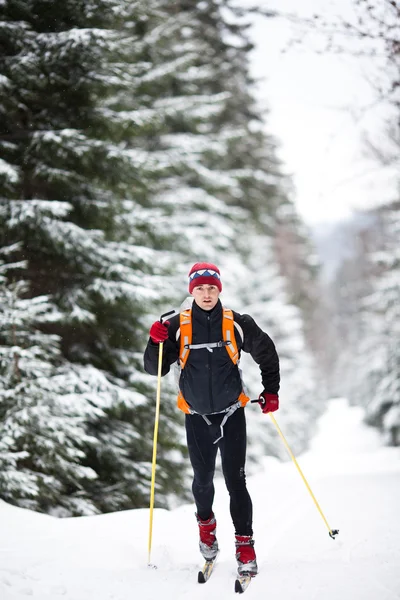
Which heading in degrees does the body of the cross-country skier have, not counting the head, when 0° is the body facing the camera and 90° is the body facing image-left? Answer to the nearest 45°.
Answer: approximately 0°
